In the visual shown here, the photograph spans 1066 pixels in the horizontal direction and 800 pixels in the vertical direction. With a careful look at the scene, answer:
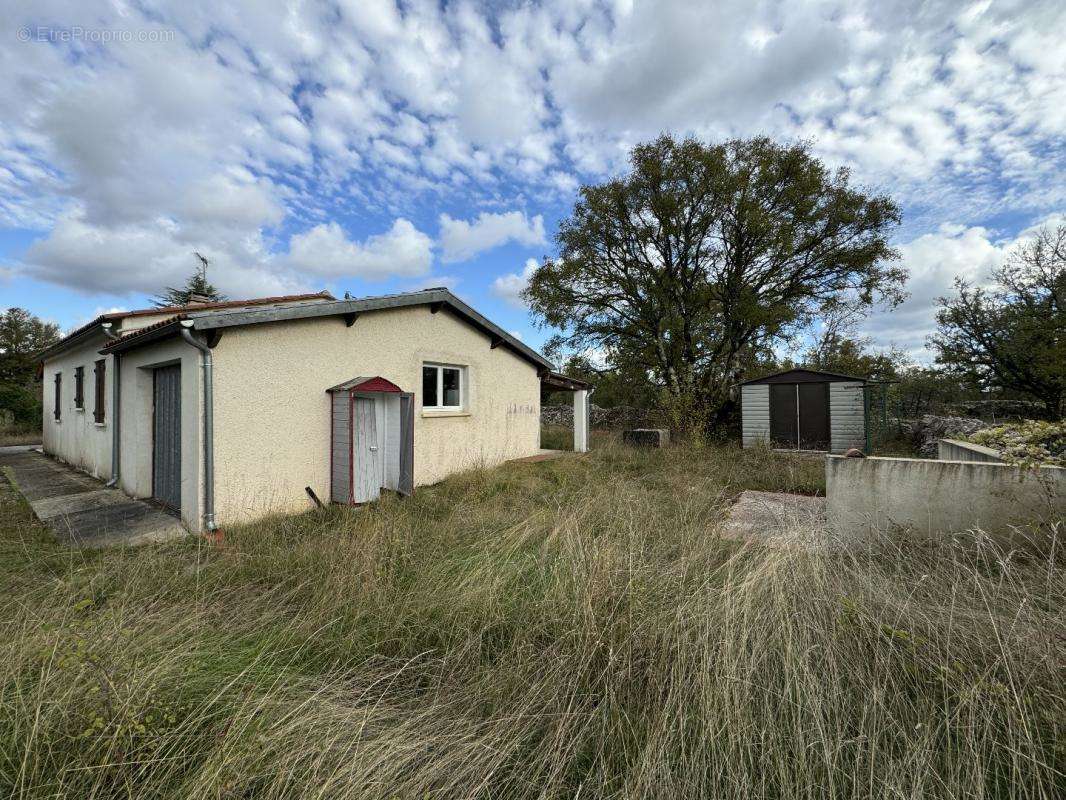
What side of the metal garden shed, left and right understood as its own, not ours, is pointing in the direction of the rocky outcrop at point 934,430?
left

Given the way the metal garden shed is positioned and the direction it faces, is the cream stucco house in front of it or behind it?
in front

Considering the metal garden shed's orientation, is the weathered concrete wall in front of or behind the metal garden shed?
in front

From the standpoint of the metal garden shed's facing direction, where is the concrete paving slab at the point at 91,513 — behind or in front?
in front

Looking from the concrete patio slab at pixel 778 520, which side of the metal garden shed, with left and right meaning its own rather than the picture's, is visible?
front

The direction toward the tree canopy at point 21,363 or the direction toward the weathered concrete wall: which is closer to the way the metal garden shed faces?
the weathered concrete wall

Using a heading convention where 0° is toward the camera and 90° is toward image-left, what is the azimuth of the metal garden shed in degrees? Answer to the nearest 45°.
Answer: approximately 0°

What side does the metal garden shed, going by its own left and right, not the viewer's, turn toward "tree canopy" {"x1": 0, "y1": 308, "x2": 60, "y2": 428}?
right

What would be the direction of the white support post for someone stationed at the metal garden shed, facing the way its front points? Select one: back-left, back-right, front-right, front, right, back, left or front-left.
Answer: front-right
